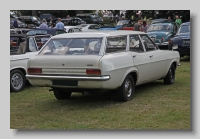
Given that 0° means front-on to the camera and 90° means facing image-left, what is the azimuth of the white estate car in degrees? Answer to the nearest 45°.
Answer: approximately 225°

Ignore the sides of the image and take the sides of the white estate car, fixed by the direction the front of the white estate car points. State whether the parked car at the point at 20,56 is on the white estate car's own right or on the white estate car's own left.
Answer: on the white estate car's own left

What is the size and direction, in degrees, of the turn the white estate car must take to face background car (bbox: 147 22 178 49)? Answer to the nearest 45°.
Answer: approximately 45° to its left
